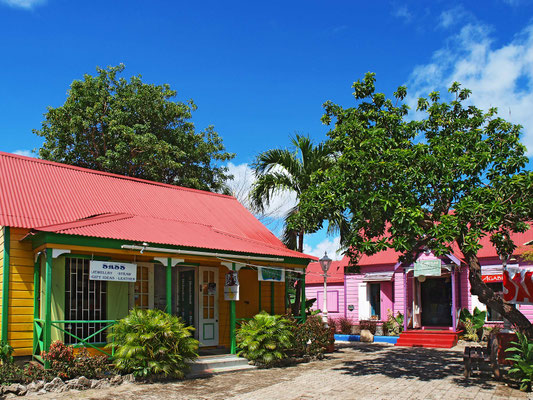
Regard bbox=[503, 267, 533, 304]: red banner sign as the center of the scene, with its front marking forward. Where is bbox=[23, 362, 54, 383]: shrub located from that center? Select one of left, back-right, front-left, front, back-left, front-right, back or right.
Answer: front-right

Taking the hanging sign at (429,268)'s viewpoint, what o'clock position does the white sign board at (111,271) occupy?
The white sign board is roughly at 1 o'clock from the hanging sign.

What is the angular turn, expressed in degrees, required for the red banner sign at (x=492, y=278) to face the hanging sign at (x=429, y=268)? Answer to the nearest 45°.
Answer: approximately 45° to its right

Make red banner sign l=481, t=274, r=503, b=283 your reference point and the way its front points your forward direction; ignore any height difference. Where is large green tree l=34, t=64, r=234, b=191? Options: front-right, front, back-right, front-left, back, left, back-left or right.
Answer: right

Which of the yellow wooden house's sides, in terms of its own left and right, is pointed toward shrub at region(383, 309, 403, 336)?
left

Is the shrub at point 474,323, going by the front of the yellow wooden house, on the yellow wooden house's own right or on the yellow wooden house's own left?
on the yellow wooden house's own left

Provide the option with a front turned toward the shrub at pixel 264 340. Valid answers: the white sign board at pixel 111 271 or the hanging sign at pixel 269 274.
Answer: the hanging sign

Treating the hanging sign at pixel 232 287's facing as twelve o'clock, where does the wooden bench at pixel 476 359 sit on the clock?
The wooden bench is roughly at 10 o'clock from the hanging sign.

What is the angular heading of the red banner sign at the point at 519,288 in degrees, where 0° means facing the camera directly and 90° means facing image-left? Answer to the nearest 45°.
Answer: approximately 0°

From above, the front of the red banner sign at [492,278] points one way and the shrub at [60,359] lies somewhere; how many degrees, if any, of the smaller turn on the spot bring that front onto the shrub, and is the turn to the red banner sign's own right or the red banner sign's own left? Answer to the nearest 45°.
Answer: approximately 45° to the red banner sign's own right
